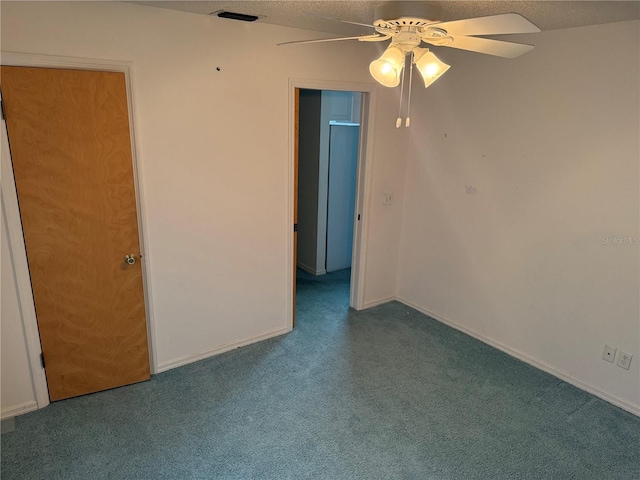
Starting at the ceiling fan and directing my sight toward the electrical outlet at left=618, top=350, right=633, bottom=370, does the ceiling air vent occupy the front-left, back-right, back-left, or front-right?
back-left

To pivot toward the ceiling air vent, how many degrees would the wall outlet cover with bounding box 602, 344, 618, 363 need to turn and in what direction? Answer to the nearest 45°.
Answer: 0° — it already faces it

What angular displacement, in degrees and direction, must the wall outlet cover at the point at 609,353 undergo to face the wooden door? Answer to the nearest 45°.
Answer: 0° — it already faces it

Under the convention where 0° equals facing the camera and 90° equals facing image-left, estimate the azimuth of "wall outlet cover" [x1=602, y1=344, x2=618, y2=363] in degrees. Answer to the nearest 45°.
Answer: approximately 45°
